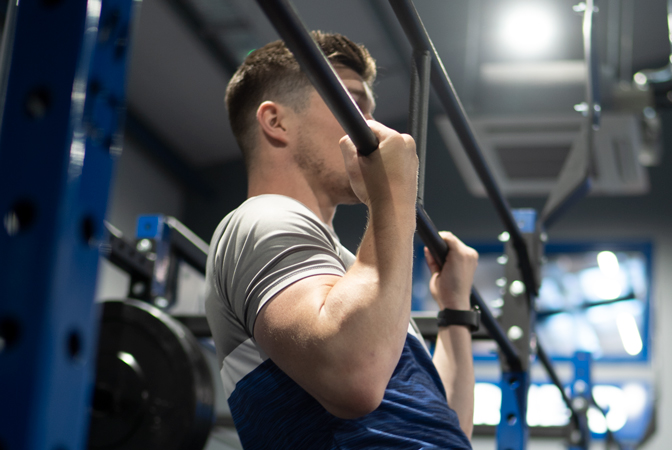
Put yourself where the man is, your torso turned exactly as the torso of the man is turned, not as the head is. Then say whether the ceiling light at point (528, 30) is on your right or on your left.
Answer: on your left

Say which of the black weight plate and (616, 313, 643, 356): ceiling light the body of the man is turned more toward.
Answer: the ceiling light

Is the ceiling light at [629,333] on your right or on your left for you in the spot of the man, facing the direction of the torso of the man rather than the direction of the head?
on your left

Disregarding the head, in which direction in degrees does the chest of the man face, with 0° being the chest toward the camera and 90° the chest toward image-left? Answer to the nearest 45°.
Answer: approximately 270°
